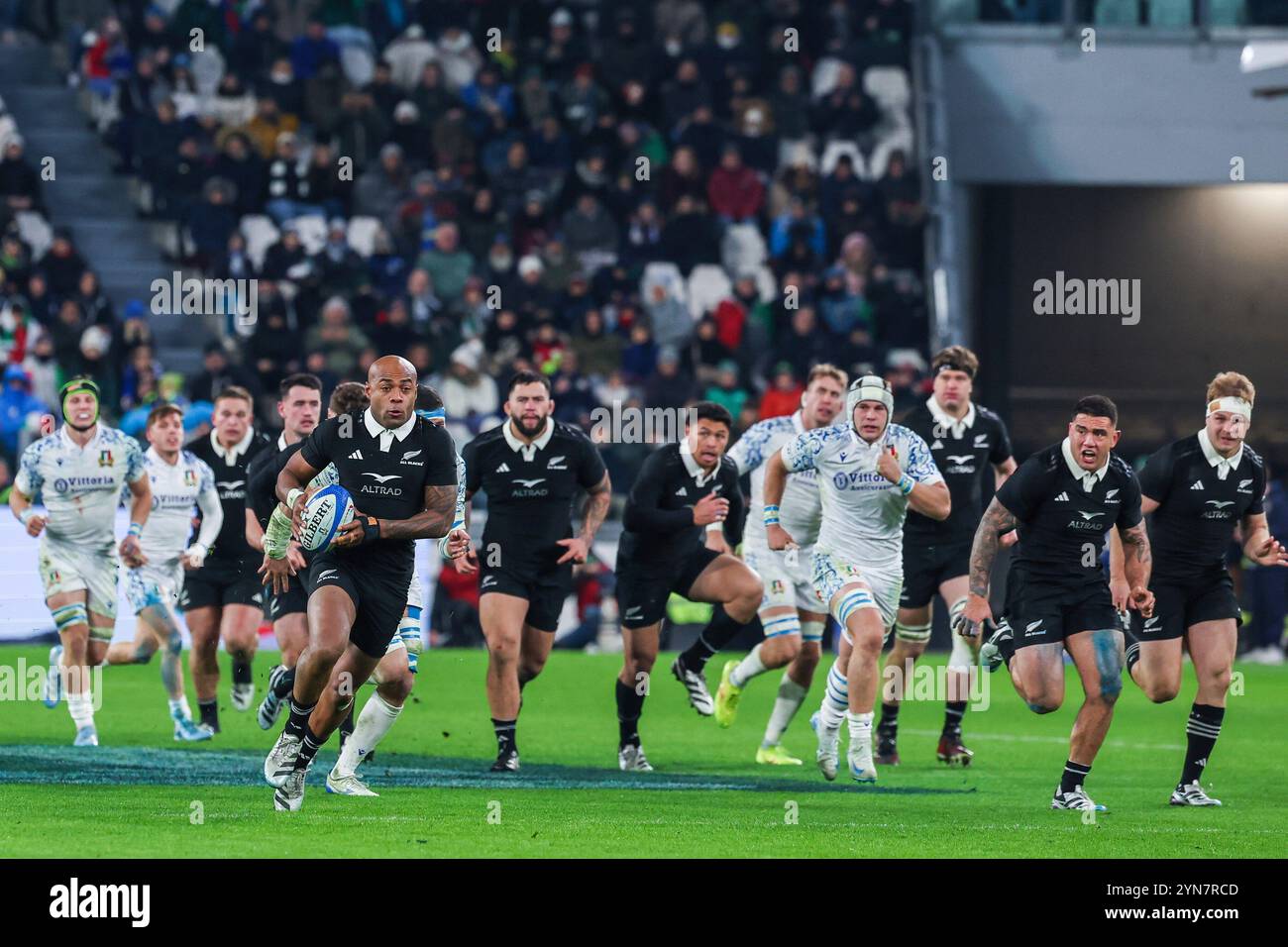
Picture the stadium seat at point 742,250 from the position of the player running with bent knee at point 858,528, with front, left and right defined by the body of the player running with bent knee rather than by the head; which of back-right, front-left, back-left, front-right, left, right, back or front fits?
back

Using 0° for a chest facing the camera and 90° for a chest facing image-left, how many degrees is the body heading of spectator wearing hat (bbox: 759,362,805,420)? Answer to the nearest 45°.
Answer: approximately 0°

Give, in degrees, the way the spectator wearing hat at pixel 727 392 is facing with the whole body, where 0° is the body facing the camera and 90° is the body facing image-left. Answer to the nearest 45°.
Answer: approximately 0°

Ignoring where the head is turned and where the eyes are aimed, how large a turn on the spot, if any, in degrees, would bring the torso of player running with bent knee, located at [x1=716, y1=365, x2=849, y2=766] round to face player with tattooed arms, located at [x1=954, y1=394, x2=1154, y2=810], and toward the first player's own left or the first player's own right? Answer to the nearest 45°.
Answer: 0° — they already face them

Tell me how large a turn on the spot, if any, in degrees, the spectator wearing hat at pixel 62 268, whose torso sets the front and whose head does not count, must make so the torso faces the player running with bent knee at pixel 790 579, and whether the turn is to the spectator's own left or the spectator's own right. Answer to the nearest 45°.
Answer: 0° — they already face them

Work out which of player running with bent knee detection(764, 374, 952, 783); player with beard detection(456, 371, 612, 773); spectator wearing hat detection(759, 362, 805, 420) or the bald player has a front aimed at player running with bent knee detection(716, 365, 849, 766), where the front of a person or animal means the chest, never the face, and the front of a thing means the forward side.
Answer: the spectator wearing hat

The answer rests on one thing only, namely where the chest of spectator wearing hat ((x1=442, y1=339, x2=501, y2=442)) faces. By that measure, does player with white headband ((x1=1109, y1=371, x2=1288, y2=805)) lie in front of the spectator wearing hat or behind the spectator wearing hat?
in front

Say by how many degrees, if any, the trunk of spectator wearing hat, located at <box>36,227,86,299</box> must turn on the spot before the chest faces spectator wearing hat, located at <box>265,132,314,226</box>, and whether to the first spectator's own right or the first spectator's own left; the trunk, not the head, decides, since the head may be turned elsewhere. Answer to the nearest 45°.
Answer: approximately 90° to the first spectator's own left
